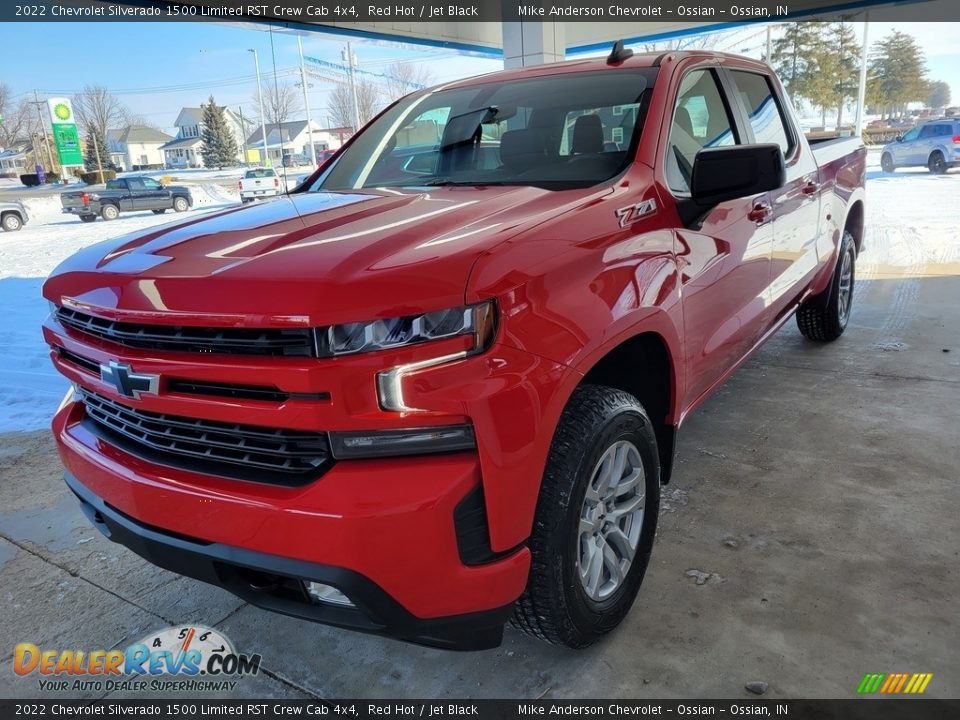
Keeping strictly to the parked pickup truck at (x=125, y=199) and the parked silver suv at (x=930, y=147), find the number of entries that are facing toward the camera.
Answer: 0

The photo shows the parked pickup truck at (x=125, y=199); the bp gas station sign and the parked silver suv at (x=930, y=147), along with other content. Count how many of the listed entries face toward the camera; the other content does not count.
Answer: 1

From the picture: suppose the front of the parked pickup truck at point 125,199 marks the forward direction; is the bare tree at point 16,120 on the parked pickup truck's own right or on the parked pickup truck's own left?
on the parked pickup truck's own left

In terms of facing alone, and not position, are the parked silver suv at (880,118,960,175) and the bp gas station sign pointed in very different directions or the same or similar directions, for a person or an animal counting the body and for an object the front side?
very different directions

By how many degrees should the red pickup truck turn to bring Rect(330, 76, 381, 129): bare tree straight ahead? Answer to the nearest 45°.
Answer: approximately 135° to its right

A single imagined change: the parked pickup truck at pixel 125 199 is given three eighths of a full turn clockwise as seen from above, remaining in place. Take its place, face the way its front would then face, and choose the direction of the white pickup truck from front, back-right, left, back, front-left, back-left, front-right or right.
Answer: left

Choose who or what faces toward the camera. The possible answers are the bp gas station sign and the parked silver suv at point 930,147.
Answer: the bp gas station sign

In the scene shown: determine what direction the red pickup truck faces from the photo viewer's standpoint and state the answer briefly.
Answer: facing the viewer and to the left of the viewer

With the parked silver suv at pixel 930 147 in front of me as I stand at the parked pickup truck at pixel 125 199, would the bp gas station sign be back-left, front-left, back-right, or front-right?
back-left

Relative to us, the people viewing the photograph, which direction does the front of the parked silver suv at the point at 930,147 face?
facing away from the viewer and to the left of the viewer

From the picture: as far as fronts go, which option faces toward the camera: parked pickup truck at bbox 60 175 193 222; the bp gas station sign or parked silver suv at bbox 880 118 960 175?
the bp gas station sign

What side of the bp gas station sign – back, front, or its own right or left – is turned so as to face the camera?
front

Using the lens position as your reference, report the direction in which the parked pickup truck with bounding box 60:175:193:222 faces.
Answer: facing away from the viewer and to the right of the viewer
